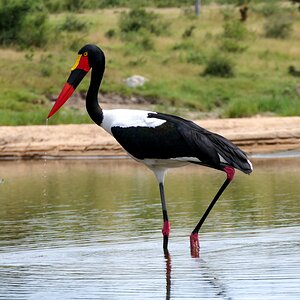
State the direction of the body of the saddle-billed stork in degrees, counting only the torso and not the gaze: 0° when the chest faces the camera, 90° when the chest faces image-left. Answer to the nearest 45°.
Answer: approximately 90°

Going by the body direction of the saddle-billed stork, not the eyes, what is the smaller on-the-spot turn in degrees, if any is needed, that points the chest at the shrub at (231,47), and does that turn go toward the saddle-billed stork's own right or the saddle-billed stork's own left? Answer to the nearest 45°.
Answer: approximately 90° to the saddle-billed stork's own right

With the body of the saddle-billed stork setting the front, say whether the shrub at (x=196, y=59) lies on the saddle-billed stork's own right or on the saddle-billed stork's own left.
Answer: on the saddle-billed stork's own right

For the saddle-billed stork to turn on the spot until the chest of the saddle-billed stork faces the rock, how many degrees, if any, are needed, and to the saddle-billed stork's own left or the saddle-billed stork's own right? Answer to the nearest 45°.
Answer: approximately 90° to the saddle-billed stork's own right

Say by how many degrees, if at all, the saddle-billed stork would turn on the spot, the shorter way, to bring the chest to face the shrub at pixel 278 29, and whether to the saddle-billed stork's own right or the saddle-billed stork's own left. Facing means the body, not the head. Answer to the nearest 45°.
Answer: approximately 90° to the saddle-billed stork's own right

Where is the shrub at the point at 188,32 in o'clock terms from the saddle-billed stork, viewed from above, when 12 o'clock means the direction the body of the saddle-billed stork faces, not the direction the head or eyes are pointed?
The shrub is roughly at 3 o'clock from the saddle-billed stork.

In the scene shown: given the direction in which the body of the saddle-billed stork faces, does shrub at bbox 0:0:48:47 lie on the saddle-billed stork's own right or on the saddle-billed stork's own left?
on the saddle-billed stork's own right
